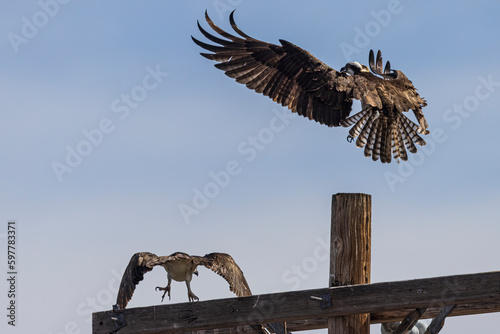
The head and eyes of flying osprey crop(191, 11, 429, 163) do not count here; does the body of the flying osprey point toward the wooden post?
no

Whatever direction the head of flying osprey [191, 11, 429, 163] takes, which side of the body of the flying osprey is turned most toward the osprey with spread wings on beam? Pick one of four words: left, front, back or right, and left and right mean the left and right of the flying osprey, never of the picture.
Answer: left

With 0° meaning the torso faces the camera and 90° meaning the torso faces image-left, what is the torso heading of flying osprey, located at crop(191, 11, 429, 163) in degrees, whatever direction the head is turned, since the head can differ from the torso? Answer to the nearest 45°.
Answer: approximately 135°
